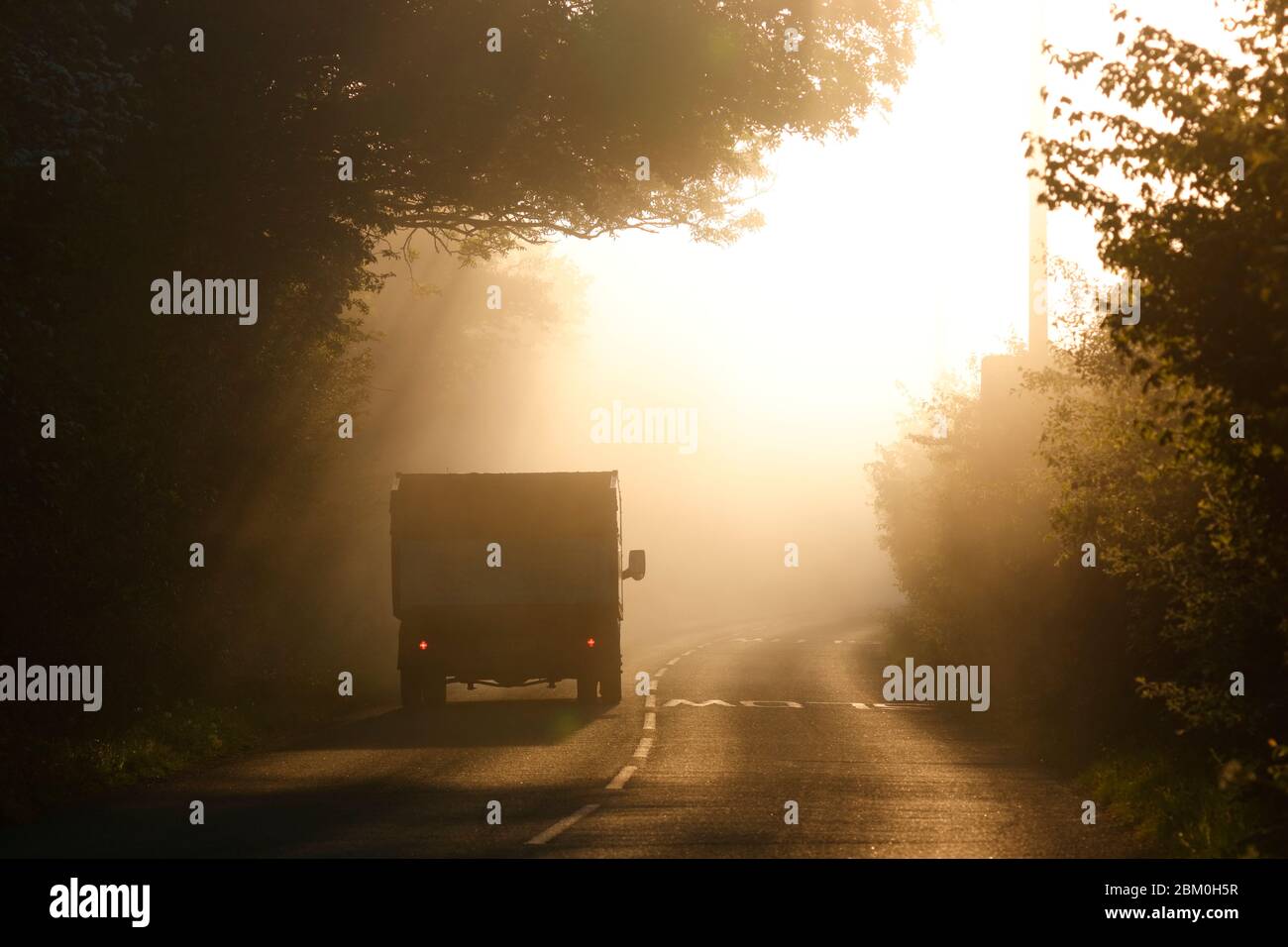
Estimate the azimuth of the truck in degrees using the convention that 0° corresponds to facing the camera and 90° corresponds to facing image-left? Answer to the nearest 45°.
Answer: approximately 180°
